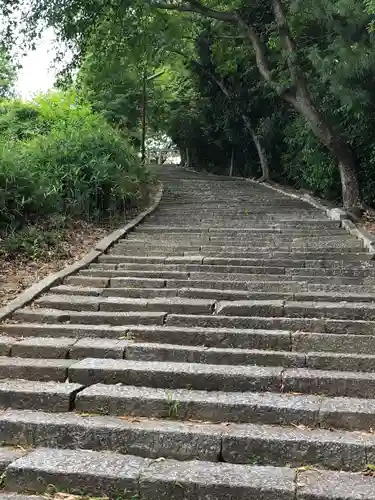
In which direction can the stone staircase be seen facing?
toward the camera

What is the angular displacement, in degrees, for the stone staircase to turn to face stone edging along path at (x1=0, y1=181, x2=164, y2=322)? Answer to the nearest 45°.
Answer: approximately 135° to its right

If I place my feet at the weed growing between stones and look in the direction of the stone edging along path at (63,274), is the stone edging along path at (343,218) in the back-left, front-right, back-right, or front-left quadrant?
front-right
